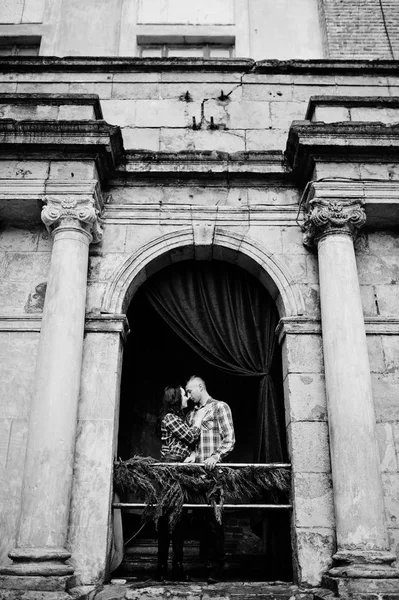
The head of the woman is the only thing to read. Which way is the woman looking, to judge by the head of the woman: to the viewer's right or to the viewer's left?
to the viewer's right

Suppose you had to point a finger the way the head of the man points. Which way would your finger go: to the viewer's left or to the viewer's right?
to the viewer's left

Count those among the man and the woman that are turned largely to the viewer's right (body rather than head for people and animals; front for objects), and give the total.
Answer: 1

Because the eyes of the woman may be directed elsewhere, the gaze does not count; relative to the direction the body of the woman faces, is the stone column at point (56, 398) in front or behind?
behind

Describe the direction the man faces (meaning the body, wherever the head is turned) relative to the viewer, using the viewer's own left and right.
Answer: facing the viewer and to the left of the viewer

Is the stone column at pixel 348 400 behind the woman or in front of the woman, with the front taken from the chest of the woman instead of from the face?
in front

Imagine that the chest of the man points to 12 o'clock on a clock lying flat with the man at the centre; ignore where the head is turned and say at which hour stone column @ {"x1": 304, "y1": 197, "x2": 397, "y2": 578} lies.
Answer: The stone column is roughly at 8 o'clock from the man.

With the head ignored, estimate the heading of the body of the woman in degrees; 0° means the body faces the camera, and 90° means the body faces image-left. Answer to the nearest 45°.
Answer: approximately 270°
